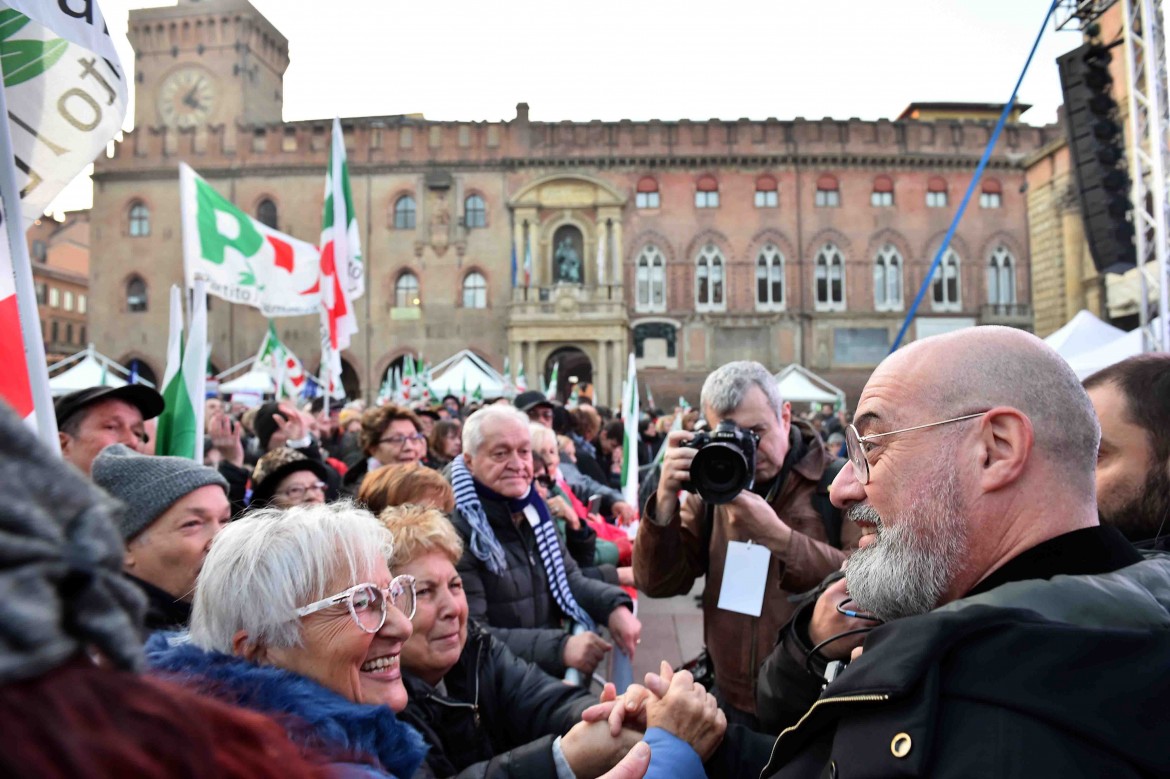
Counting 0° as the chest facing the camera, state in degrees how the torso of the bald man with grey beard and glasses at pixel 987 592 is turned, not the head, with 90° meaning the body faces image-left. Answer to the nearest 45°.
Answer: approximately 90°

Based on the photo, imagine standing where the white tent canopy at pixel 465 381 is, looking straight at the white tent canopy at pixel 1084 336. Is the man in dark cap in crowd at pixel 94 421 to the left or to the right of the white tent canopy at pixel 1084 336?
right

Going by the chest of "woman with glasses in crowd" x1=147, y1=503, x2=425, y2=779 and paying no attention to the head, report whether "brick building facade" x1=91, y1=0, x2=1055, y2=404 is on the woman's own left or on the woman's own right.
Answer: on the woman's own left

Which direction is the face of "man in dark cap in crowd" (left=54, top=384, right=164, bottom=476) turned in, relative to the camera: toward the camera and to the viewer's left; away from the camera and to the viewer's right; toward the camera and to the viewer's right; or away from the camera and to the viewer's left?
toward the camera and to the viewer's right

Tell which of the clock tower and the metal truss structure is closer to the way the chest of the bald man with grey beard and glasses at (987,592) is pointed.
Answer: the clock tower

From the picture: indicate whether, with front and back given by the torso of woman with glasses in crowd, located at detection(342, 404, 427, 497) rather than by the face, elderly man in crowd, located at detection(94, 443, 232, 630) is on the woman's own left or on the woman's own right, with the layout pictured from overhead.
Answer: on the woman's own right

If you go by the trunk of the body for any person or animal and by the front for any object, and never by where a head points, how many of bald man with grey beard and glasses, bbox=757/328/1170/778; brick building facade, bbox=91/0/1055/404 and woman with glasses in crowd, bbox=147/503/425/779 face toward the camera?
1

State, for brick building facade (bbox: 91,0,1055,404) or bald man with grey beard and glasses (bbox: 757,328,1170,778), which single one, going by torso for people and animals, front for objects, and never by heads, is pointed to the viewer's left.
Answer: the bald man with grey beard and glasses

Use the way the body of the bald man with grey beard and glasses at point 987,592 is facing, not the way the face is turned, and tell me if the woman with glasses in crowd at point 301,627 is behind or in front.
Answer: in front

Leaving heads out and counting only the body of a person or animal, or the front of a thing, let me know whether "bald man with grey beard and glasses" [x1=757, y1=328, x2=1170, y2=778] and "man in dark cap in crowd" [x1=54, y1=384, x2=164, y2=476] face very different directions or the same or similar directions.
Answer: very different directions

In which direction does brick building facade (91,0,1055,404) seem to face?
toward the camera

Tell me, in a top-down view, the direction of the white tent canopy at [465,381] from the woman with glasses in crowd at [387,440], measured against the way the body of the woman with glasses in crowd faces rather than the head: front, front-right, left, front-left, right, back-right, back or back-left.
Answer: back-left

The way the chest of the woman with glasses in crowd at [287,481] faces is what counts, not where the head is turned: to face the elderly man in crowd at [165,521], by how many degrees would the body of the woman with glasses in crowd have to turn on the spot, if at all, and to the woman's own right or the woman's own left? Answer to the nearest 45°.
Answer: approximately 45° to the woman's own right

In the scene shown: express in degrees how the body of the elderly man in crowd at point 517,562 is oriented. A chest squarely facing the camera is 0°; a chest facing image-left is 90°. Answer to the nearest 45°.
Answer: approximately 315°

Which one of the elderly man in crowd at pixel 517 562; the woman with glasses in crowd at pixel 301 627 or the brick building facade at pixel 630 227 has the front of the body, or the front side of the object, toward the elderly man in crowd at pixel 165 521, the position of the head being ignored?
the brick building facade
